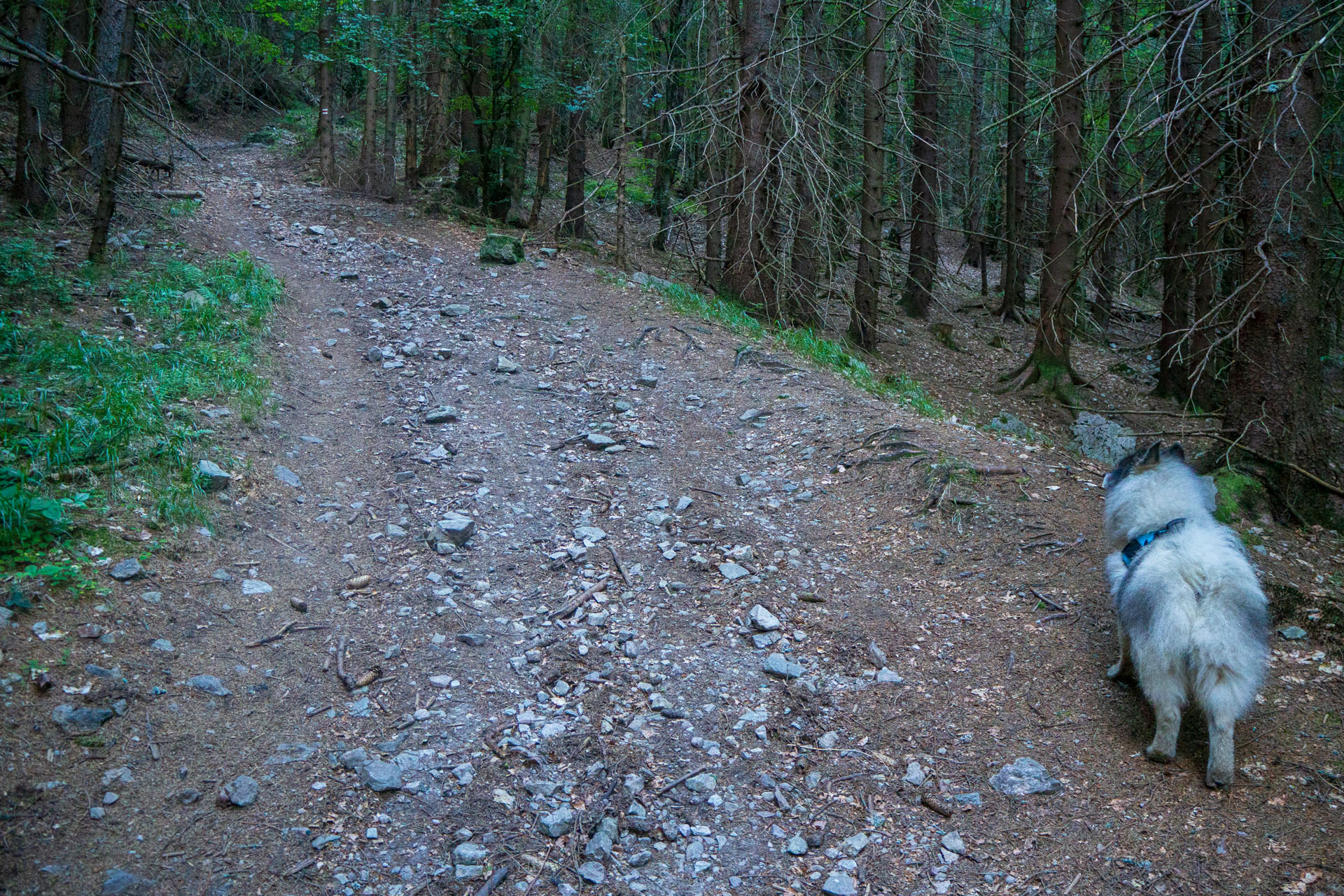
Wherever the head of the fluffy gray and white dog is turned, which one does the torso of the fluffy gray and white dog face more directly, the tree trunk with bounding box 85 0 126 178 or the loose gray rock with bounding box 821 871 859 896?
the tree trunk

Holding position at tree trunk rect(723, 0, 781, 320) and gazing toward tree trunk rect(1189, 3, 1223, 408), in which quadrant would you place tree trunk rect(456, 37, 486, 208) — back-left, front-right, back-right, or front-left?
back-left

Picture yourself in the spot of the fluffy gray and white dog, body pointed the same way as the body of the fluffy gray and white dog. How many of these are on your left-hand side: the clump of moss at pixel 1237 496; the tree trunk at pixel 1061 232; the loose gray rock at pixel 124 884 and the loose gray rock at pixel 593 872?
2

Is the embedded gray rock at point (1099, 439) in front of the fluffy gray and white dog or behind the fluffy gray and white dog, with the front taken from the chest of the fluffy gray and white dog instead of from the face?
in front

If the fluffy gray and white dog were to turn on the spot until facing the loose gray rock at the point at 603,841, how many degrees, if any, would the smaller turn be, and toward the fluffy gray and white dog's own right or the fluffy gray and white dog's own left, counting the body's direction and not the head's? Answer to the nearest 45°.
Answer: approximately 90° to the fluffy gray and white dog's own left

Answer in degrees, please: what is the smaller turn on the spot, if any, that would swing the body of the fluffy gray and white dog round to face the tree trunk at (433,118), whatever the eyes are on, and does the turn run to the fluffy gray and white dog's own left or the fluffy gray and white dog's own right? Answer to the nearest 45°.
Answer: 0° — it already faces it

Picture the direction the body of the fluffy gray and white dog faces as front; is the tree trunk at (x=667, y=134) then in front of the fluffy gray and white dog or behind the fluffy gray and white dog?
in front

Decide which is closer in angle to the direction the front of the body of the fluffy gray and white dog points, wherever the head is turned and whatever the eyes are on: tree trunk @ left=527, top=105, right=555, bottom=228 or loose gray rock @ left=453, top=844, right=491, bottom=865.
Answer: the tree trunk

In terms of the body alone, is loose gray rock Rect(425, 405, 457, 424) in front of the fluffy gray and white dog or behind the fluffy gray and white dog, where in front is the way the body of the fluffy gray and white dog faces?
in front

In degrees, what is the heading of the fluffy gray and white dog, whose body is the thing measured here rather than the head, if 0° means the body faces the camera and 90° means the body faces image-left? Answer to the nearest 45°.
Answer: approximately 135°
